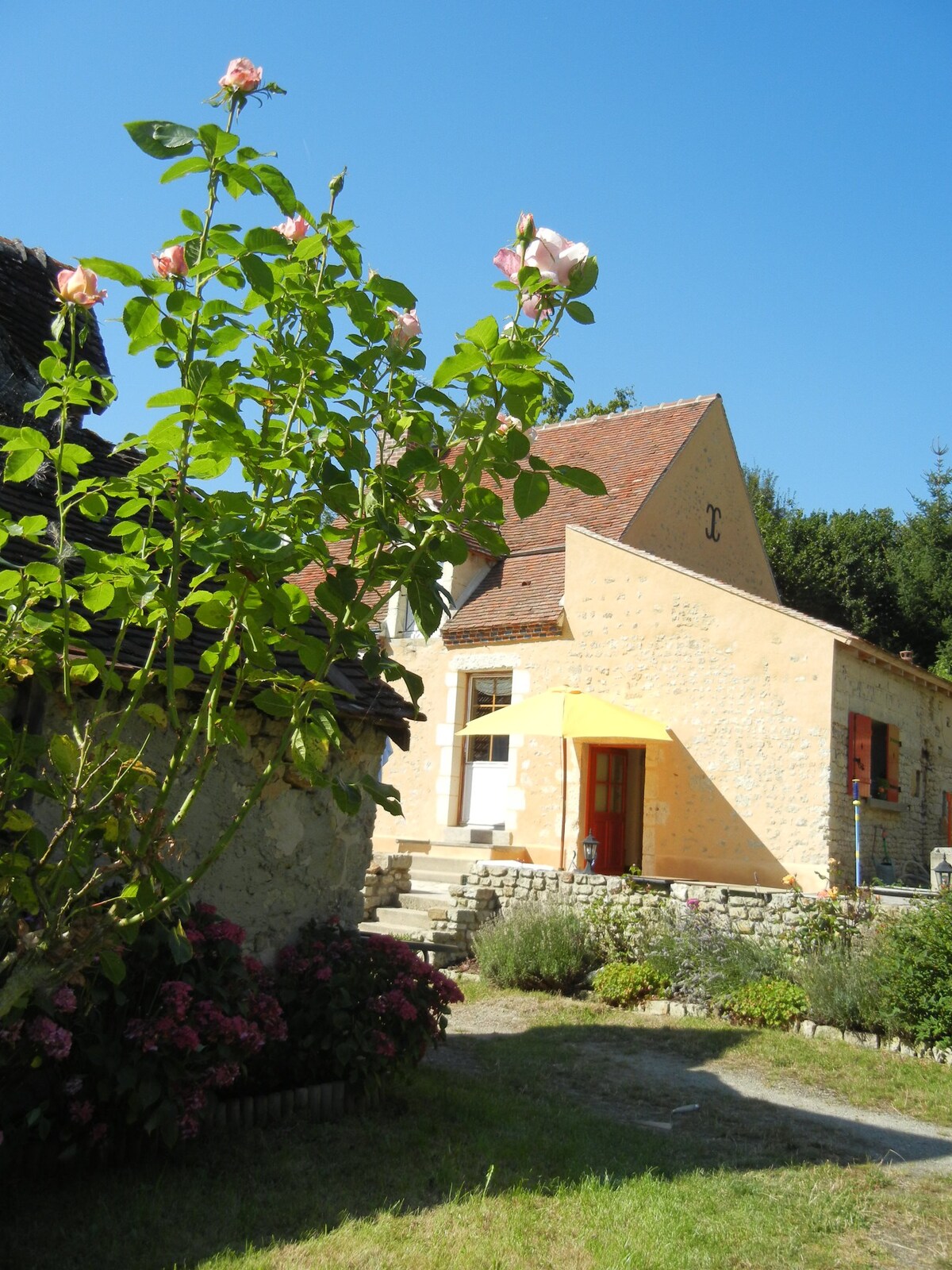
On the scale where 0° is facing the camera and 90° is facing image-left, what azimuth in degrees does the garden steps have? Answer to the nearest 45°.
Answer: approximately 0°

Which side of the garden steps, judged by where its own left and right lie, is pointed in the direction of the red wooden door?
left

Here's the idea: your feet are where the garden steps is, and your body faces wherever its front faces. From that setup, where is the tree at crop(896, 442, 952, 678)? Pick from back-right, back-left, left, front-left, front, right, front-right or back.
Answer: back-left

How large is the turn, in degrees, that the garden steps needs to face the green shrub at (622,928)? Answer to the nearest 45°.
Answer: approximately 45° to its left

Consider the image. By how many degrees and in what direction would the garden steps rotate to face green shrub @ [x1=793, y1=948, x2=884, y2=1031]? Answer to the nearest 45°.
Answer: approximately 45° to its left

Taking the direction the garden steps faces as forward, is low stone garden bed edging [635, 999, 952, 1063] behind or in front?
in front

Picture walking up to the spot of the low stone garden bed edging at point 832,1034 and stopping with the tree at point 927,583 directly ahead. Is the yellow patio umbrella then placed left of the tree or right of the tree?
left

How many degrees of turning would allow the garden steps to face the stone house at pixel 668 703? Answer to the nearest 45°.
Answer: approximately 180°
